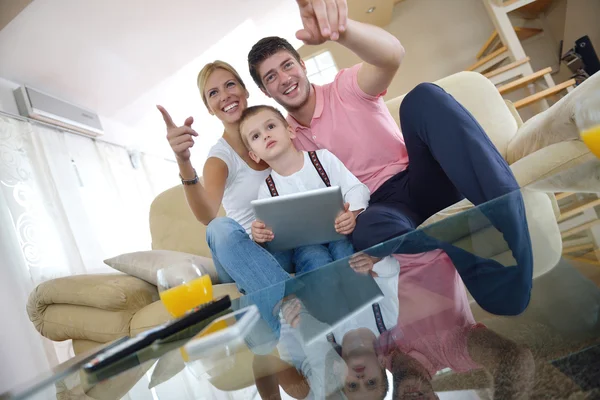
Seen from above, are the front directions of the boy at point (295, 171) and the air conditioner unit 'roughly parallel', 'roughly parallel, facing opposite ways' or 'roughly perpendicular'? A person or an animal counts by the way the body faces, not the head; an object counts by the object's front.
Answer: roughly perpendicular

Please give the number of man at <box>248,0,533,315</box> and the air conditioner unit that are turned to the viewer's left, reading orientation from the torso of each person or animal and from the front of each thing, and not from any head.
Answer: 0

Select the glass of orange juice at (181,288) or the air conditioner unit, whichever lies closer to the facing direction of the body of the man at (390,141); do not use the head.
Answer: the glass of orange juice

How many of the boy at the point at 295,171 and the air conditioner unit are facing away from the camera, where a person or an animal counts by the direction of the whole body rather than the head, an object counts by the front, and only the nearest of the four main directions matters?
0

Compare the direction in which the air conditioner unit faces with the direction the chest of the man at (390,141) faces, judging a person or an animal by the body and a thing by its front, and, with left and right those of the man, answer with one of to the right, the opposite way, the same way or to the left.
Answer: to the left

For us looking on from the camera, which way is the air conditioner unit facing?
facing the viewer and to the right of the viewer

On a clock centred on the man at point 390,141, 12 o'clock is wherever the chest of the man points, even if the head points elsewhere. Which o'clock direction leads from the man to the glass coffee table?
The glass coffee table is roughly at 12 o'clock from the man.

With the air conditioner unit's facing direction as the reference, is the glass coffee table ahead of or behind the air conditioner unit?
ahead

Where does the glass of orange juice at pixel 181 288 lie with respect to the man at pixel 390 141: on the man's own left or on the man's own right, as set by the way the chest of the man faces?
on the man's own right

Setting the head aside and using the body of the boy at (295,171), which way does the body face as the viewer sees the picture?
toward the camera

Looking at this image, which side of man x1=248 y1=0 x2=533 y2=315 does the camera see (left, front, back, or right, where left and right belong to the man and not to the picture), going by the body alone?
front

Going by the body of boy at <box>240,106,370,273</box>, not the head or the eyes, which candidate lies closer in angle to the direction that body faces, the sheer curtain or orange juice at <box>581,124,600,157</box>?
the orange juice

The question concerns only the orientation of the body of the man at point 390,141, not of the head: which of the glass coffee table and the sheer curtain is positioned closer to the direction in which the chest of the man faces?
the glass coffee table

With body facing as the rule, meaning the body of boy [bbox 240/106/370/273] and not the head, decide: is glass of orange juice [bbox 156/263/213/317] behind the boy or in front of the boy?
in front
